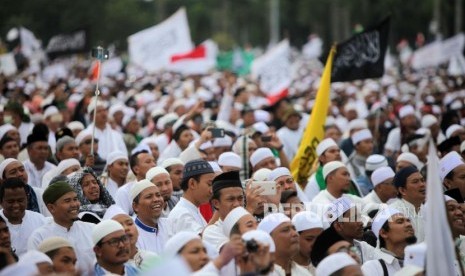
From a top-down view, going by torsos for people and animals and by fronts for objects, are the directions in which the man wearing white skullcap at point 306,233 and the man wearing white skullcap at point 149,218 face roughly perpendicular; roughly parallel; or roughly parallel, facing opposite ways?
roughly parallel

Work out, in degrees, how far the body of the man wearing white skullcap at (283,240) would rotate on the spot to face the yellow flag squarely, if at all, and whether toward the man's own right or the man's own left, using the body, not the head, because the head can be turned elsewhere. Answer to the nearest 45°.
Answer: approximately 135° to the man's own left

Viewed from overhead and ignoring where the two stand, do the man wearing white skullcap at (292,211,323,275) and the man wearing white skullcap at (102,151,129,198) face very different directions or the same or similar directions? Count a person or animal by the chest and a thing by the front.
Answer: same or similar directions

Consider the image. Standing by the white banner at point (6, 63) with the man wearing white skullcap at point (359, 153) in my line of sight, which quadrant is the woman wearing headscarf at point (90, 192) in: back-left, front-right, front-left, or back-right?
front-right

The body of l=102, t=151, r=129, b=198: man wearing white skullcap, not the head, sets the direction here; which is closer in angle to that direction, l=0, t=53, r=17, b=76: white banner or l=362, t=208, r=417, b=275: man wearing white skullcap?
the man wearing white skullcap

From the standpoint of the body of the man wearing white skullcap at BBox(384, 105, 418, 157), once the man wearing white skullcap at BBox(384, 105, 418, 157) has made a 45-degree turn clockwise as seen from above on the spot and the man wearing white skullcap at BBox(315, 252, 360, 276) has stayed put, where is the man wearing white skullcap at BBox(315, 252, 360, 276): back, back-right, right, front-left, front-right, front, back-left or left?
front

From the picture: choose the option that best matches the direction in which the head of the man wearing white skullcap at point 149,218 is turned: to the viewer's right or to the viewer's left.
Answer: to the viewer's right

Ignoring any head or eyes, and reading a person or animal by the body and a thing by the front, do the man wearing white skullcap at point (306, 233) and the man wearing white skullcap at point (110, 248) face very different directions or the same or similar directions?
same or similar directions

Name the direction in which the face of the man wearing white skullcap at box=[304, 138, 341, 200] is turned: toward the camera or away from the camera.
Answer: toward the camera

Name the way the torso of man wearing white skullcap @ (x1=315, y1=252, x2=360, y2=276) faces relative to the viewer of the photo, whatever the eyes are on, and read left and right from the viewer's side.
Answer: facing the viewer and to the right of the viewer

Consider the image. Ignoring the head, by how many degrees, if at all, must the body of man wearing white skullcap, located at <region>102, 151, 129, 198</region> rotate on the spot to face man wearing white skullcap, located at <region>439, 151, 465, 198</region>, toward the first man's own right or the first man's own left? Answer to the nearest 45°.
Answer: approximately 45° to the first man's own left

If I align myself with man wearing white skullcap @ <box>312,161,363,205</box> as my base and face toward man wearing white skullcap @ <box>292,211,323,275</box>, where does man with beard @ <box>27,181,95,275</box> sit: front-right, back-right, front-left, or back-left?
front-right

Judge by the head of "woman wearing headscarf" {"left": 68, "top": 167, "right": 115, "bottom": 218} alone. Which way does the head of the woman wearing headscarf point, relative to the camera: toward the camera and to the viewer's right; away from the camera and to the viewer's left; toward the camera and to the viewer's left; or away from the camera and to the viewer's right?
toward the camera and to the viewer's right
